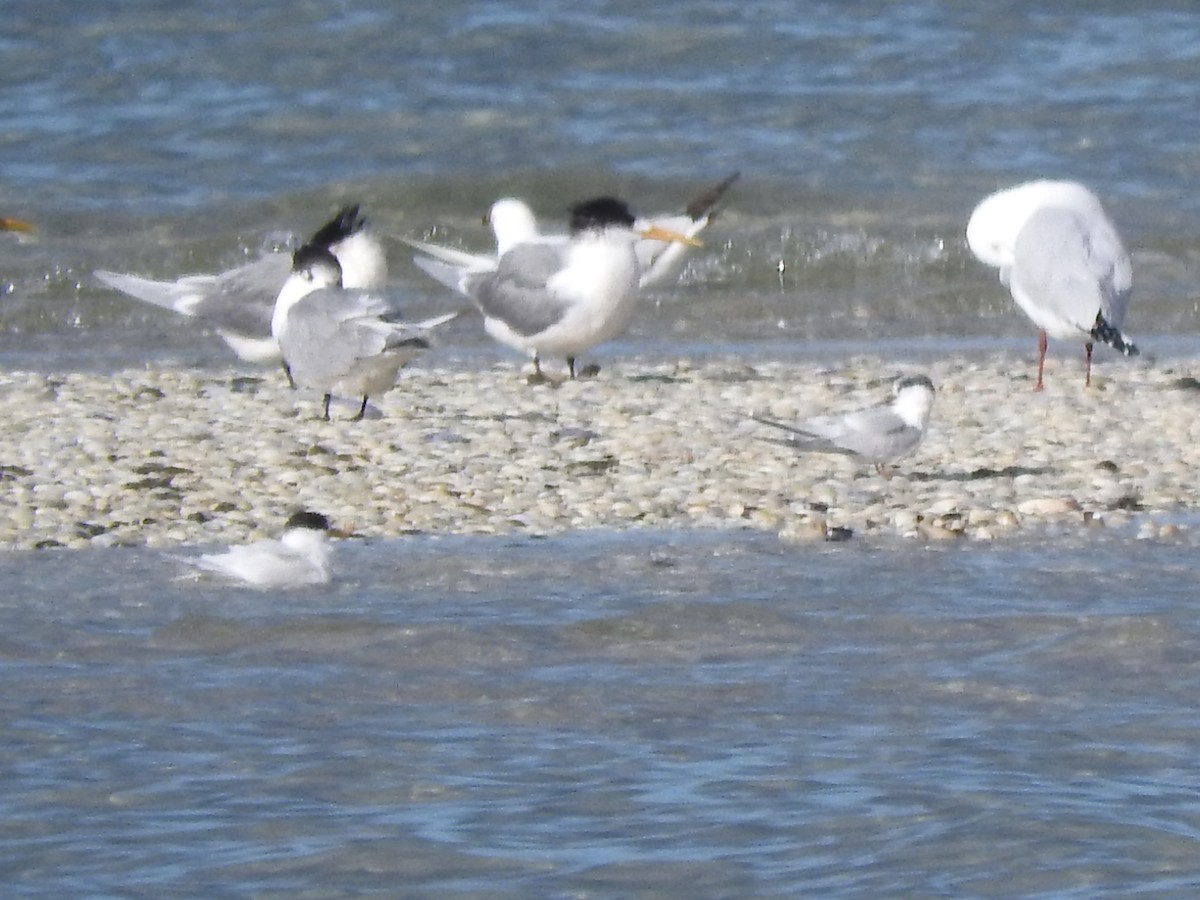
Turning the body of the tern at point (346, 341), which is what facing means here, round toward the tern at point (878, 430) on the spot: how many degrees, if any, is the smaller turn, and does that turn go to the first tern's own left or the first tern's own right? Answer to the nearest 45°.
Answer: approximately 135° to the first tern's own left

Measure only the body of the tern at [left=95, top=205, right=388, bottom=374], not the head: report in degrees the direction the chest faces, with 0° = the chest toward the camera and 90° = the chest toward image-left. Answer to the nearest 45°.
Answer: approximately 270°

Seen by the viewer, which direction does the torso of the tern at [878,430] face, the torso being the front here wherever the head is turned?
to the viewer's right

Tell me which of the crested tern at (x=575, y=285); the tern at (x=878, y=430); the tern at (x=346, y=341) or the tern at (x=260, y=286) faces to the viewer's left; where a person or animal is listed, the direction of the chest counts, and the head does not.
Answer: the tern at (x=346, y=341)

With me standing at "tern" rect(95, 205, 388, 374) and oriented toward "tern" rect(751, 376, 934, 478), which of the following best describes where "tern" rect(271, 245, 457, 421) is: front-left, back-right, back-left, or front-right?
front-right

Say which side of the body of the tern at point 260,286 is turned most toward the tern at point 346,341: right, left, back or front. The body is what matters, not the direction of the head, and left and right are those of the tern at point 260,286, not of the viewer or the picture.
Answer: right

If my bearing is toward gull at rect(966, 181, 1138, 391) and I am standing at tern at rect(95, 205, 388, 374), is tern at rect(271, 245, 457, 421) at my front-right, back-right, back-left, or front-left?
front-right

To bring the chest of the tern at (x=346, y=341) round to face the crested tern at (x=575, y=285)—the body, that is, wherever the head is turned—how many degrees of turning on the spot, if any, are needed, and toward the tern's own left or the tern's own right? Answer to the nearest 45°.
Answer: approximately 135° to the tern's own right

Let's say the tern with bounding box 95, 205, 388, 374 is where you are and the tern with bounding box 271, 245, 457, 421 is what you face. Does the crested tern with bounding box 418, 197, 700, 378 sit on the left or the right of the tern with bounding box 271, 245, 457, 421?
left

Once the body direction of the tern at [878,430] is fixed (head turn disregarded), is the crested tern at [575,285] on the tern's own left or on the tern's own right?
on the tern's own left

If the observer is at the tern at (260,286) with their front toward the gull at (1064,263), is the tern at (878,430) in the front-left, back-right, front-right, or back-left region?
front-right

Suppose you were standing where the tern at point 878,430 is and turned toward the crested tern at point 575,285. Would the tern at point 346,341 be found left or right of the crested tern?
left

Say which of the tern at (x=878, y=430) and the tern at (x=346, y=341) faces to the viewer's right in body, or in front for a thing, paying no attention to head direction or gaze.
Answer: the tern at (x=878, y=430)

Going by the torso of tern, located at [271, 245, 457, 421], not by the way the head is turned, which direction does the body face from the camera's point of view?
to the viewer's left

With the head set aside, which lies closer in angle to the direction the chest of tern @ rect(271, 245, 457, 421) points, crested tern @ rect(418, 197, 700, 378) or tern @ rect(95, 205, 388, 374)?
the tern

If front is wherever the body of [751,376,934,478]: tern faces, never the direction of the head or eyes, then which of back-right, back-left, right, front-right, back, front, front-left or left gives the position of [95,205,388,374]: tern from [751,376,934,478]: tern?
back-left
